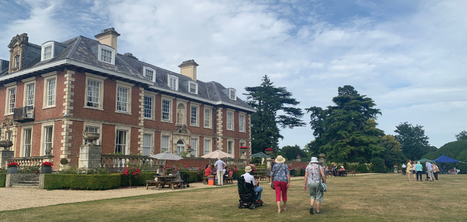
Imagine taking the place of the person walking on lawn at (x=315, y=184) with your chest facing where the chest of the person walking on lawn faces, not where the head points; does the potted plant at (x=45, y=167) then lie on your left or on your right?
on your left

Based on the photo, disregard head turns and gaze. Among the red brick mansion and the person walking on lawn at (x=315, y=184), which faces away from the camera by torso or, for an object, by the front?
the person walking on lawn

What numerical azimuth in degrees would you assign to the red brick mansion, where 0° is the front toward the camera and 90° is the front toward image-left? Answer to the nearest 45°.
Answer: approximately 315°

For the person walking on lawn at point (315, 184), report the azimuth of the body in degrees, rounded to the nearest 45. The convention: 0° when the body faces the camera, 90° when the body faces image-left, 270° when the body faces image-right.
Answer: approximately 180°

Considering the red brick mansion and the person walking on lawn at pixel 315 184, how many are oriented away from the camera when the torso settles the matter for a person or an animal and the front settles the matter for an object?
1

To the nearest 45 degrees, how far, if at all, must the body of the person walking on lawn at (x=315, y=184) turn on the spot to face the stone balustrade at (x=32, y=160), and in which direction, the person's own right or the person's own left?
approximately 45° to the person's own left
